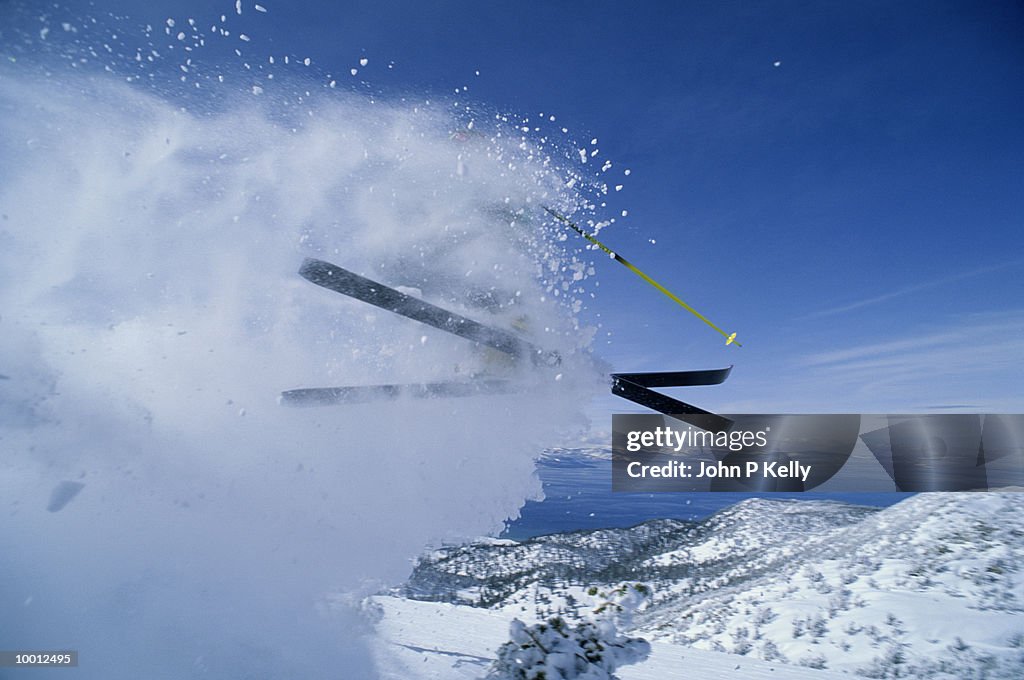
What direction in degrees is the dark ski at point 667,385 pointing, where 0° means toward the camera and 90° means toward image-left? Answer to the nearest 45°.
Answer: approximately 270°
